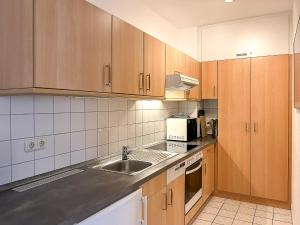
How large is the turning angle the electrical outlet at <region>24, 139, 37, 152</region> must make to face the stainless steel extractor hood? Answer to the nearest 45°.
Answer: approximately 45° to its left

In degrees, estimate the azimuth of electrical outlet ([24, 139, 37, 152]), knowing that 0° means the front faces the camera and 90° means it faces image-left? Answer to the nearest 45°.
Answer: approximately 315°

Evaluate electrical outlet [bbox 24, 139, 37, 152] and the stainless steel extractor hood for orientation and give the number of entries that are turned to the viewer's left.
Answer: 0

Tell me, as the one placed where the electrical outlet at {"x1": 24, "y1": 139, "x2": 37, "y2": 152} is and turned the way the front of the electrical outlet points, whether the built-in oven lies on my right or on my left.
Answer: on my left

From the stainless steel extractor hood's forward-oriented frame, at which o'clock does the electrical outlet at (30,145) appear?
The electrical outlet is roughly at 3 o'clock from the stainless steel extractor hood.

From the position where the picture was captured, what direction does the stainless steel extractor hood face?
facing the viewer and to the right of the viewer
